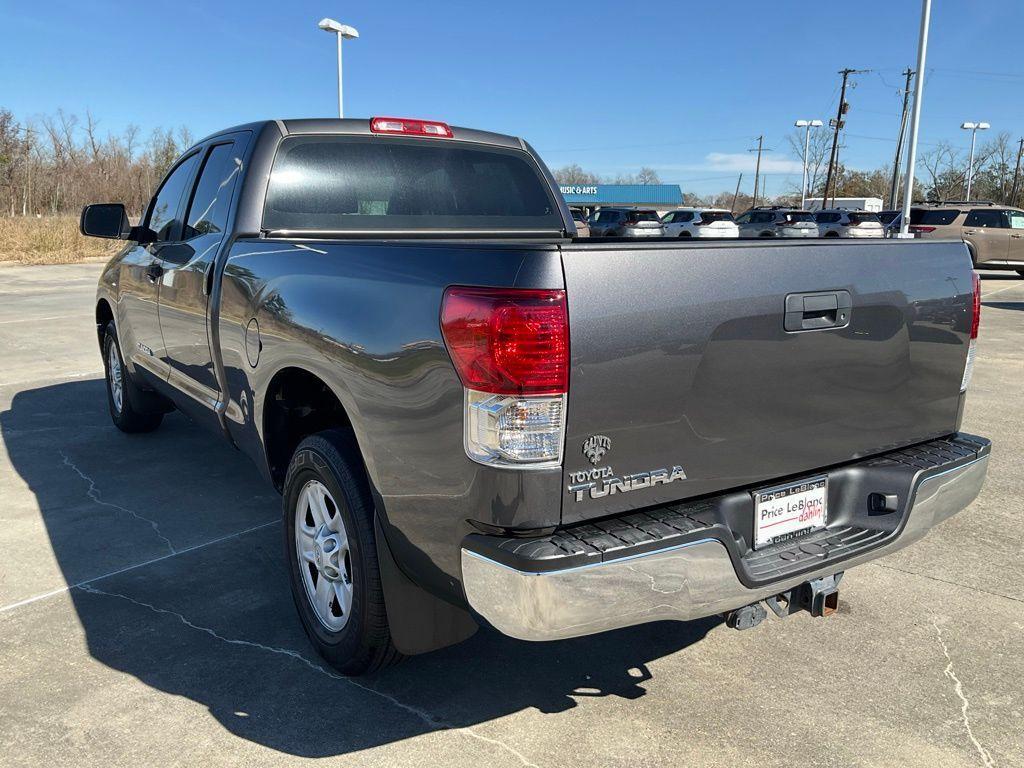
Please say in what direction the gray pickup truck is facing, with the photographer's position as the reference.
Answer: facing away from the viewer and to the left of the viewer

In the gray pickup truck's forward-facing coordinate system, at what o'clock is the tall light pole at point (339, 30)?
The tall light pole is roughly at 1 o'clock from the gray pickup truck.

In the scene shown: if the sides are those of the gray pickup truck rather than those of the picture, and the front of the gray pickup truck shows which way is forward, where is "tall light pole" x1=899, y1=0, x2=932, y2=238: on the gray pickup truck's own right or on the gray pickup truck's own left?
on the gray pickup truck's own right
